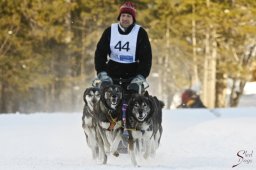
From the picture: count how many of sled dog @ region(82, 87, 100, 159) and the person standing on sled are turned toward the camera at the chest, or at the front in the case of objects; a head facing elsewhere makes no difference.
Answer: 2

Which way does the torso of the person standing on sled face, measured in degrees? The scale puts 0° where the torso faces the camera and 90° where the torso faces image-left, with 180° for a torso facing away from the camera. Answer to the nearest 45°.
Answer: approximately 0°

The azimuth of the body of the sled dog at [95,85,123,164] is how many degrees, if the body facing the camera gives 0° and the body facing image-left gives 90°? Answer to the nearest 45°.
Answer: approximately 0°

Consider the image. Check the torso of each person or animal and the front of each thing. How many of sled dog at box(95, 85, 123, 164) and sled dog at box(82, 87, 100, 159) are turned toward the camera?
2
